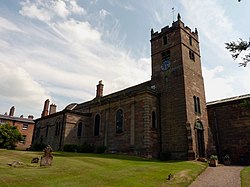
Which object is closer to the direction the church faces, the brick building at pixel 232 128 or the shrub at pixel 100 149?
the brick building

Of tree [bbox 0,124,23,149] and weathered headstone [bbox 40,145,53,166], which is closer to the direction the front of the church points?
the weathered headstone

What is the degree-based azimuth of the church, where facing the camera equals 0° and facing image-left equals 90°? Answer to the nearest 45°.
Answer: approximately 315°

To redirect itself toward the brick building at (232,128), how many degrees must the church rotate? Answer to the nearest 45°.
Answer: approximately 45° to its left

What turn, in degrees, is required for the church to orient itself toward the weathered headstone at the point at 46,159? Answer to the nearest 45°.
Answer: approximately 90° to its right

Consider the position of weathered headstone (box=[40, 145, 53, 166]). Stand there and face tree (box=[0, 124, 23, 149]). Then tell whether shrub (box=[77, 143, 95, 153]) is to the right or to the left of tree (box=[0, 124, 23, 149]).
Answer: right

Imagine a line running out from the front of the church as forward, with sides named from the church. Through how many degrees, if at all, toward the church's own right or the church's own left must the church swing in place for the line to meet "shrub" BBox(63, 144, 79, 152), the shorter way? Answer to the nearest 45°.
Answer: approximately 135° to the church's own right

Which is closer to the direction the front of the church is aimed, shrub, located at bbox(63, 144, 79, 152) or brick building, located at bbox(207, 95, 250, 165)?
the brick building

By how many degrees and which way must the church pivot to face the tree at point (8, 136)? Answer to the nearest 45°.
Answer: approximately 135° to its right
